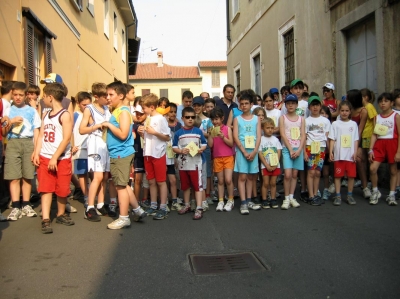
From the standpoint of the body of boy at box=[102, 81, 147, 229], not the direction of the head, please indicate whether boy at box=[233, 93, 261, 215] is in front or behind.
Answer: behind

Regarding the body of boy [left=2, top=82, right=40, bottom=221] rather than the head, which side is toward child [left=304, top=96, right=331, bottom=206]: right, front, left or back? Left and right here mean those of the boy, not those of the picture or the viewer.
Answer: left

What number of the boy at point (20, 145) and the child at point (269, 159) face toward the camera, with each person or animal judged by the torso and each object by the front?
2

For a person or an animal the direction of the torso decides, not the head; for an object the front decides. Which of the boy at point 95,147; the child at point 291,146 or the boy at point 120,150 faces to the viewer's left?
the boy at point 120,150

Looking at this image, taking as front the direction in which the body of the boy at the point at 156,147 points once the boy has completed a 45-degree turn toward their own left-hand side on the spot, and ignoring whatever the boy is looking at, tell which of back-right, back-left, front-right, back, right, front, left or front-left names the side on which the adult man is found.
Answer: back-left
